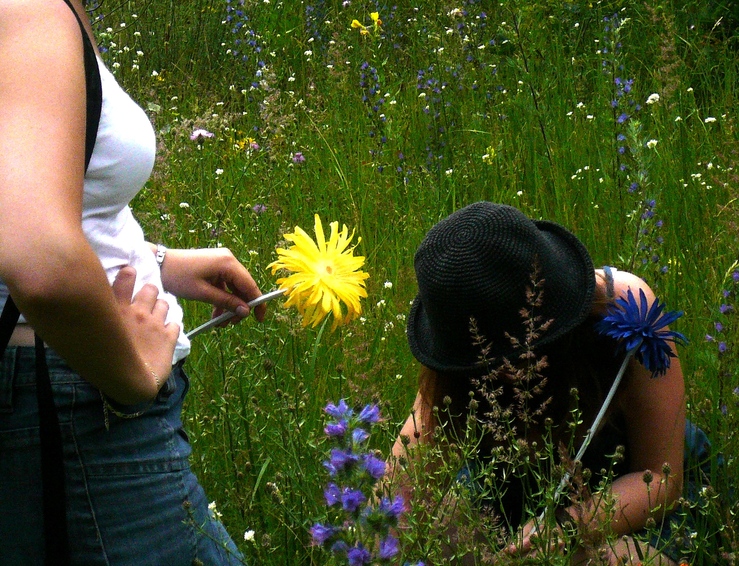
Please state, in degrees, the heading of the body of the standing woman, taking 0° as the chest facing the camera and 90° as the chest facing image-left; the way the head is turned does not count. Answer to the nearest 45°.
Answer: approximately 270°
